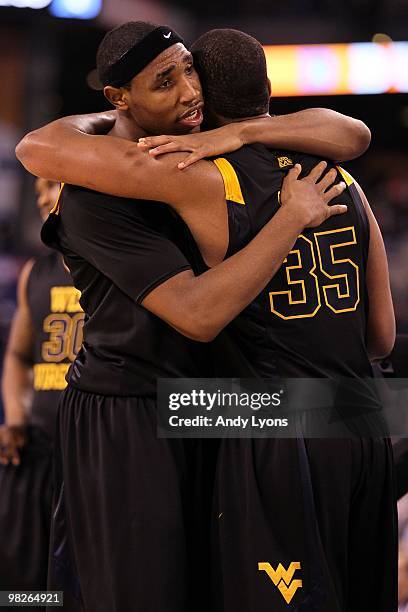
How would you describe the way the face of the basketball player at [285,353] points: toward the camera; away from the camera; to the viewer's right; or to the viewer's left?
away from the camera

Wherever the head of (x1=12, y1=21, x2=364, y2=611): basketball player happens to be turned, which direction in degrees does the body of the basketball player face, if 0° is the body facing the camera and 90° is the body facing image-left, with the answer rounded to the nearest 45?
approximately 270°

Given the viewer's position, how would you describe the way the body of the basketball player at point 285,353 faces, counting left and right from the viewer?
facing away from the viewer and to the left of the viewer
